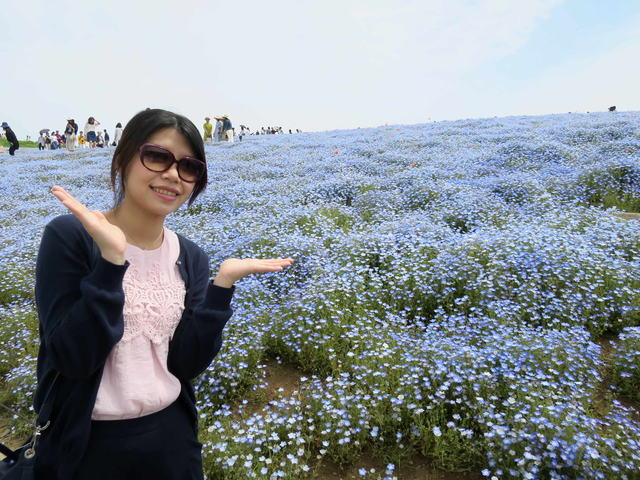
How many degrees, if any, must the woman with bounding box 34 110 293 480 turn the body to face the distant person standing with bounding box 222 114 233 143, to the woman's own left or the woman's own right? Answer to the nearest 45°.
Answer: approximately 135° to the woman's own left

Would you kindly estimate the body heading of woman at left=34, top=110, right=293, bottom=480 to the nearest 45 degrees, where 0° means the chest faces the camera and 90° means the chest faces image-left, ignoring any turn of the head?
approximately 315°

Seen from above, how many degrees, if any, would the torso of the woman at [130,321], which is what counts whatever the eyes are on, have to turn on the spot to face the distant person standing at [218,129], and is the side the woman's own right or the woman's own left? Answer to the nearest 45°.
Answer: approximately 135° to the woman's own left
